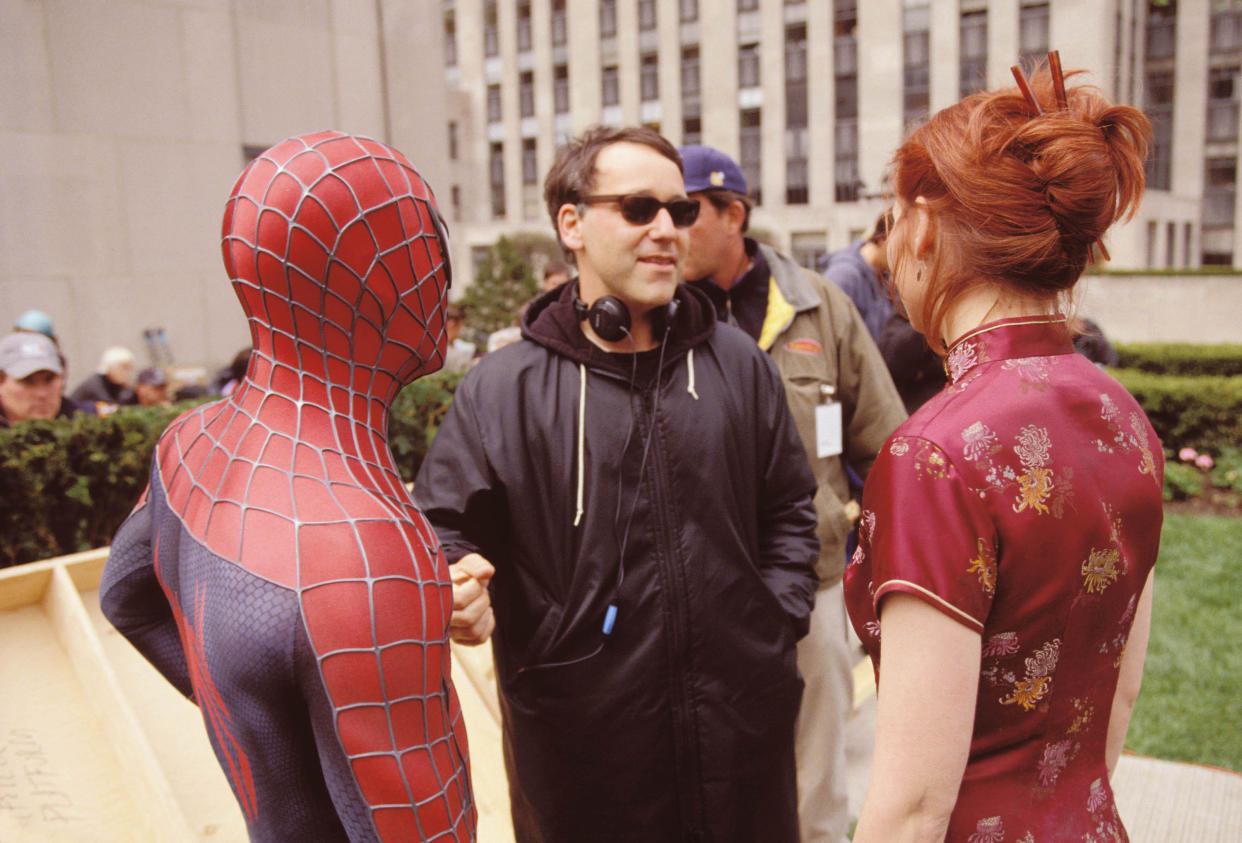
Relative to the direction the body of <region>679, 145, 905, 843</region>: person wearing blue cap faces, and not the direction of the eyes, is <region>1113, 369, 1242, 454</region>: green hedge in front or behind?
behind

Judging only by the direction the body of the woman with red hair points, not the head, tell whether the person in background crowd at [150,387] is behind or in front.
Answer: in front

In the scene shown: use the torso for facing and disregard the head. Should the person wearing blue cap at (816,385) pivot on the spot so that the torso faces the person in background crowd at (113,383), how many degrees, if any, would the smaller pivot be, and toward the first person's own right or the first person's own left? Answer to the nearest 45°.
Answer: approximately 90° to the first person's own right

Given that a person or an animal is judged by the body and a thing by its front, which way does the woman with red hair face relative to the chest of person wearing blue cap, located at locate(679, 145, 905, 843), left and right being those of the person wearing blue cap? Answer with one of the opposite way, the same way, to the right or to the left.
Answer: to the right

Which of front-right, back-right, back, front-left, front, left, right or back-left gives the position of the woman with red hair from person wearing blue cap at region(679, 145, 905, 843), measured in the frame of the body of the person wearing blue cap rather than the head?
front-left

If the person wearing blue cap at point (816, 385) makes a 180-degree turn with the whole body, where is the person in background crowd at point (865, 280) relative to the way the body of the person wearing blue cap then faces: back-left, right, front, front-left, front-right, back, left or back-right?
front-left

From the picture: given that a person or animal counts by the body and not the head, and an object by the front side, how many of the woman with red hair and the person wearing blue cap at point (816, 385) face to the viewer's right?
0

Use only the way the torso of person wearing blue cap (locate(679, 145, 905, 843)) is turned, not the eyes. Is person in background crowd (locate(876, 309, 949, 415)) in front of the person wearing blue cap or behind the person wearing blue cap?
behind

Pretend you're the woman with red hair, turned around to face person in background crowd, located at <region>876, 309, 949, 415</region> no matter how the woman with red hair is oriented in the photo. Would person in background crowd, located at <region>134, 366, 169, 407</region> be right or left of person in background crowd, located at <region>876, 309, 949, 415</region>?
left

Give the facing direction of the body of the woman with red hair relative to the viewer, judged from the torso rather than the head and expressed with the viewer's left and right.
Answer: facing away from the viewer and to the left of the viewer
